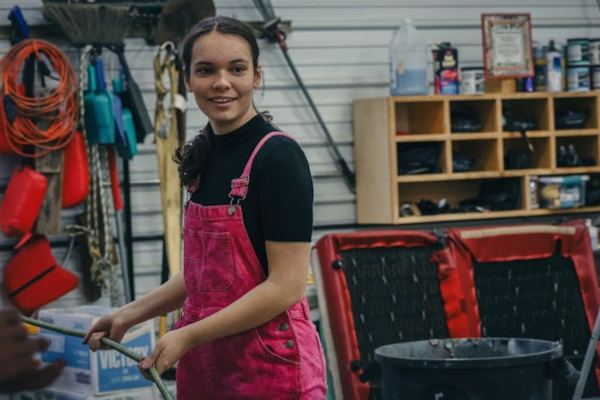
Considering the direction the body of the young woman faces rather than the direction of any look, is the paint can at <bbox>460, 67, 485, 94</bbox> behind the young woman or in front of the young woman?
behind

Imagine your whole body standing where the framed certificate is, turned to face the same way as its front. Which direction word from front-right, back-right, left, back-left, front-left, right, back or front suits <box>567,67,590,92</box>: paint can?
back-left

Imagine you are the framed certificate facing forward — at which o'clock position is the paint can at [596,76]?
The paint can is roughly at 8 o'clock from the framed certificate.

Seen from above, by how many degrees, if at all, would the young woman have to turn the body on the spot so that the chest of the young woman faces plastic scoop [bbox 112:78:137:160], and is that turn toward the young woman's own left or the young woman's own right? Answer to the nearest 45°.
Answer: approximately 135° to the young woman's own right

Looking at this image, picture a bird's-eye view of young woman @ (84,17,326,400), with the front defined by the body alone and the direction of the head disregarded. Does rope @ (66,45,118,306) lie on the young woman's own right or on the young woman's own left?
on the young woman's own right

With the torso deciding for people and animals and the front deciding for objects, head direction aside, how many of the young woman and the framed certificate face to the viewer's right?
0

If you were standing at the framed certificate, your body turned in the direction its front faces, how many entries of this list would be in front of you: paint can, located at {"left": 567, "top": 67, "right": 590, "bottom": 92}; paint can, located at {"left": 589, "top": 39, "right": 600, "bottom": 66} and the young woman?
1

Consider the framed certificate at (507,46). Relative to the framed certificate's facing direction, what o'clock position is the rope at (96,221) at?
The rope is roughly at 2 o'clock from the framed certificate.

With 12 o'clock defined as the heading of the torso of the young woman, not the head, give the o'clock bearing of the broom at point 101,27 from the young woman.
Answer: The broom is roughly at 4 o'clock from the young woman.

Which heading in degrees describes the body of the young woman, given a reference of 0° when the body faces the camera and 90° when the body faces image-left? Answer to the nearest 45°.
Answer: approximately 45°

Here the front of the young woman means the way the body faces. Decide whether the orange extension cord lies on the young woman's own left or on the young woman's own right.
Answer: on the young woman's own right

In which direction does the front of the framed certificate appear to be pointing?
toward the camera
